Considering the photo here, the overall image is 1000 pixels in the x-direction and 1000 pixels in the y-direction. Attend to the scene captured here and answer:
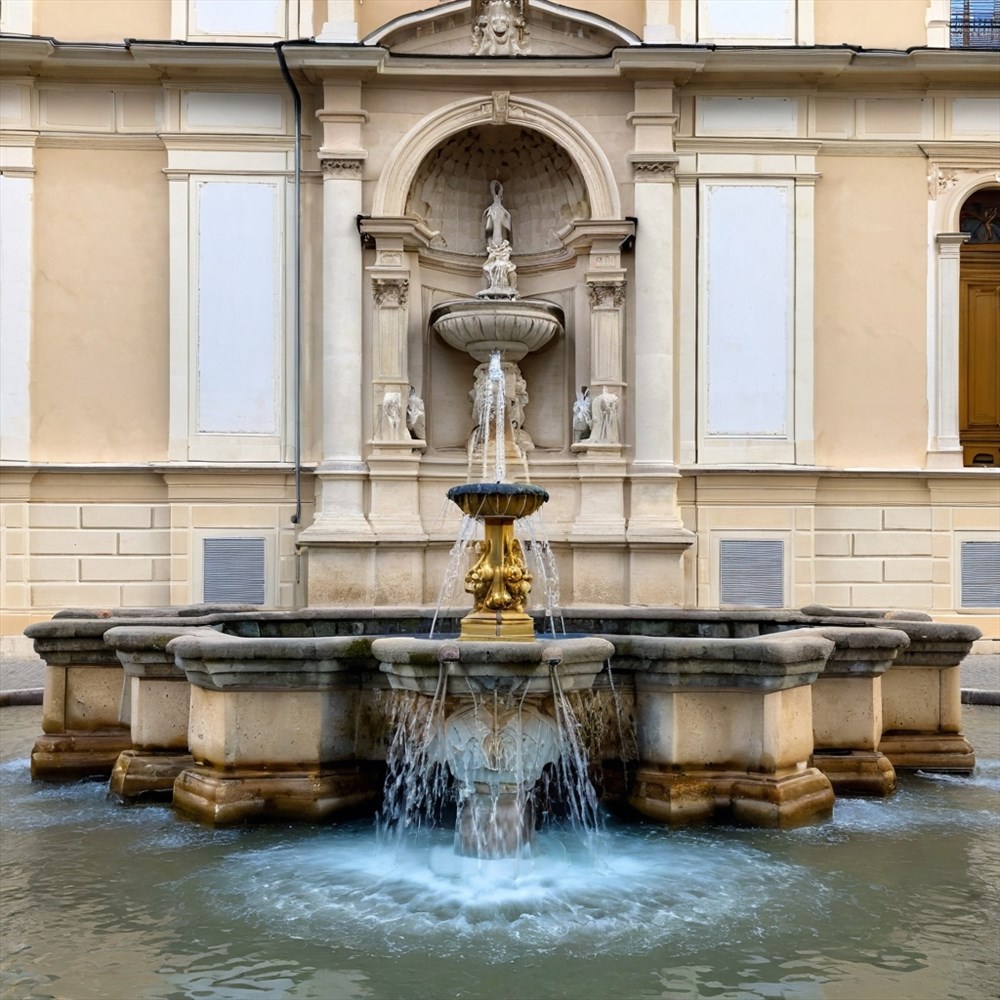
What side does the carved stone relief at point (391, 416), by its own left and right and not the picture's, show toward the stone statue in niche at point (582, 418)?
left

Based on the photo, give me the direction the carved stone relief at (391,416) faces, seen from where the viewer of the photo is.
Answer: facing the viewer

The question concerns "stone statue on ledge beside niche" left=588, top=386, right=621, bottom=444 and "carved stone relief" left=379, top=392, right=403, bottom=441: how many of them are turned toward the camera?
2

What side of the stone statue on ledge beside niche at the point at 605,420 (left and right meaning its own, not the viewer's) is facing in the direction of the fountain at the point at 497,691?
front

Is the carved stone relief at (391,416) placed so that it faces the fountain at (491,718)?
yes

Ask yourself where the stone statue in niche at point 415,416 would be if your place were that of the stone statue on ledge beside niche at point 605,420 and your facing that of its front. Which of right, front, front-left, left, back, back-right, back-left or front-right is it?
right

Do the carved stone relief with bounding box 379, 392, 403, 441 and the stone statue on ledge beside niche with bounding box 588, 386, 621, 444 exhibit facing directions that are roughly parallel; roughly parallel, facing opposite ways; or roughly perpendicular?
roughly parallel

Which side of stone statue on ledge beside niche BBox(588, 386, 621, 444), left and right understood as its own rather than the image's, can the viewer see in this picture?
front

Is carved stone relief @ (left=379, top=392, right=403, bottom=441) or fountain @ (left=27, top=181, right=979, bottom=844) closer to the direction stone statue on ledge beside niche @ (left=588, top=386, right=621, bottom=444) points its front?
the fountain

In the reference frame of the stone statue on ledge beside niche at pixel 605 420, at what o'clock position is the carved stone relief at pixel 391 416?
the carved stone relief at pixel 391 416 is roughly at 3 o'clock from the stone statue on ledge beside niche at pixel 605 420.

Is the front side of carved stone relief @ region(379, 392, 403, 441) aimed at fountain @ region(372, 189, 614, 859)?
yes
